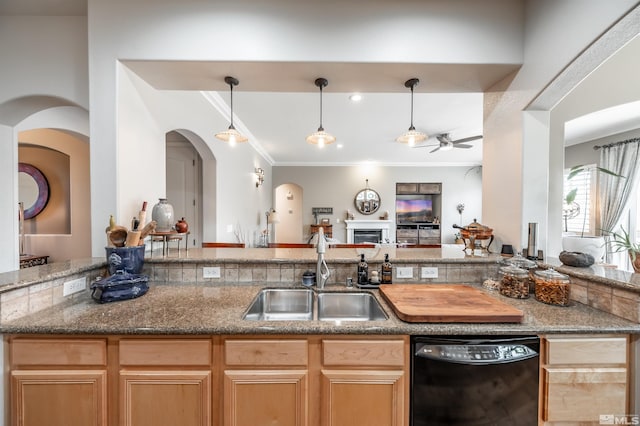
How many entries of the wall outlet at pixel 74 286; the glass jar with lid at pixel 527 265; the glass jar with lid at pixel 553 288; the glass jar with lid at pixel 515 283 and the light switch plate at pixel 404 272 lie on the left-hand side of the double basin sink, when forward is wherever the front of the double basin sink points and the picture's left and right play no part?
4

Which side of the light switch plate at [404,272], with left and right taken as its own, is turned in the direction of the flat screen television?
back

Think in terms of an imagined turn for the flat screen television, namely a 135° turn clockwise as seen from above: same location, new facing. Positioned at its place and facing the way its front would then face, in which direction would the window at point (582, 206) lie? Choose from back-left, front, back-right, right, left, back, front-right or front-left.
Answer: back

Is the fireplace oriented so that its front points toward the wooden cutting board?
yes

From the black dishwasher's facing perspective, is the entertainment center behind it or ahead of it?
behind

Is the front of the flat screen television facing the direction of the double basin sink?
yes

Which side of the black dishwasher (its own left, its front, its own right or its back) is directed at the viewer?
front

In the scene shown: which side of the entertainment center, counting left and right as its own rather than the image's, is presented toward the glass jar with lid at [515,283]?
front

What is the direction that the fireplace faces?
toward the camera

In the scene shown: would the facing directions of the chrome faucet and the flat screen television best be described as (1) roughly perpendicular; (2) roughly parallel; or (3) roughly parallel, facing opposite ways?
roughly parallel

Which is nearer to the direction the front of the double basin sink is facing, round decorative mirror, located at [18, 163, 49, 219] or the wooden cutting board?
the wooden cutting board

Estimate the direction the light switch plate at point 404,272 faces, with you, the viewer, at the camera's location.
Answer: facing the viewer

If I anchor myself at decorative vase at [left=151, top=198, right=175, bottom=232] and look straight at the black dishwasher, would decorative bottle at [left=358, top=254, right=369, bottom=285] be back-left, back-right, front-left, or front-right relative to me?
front-left
